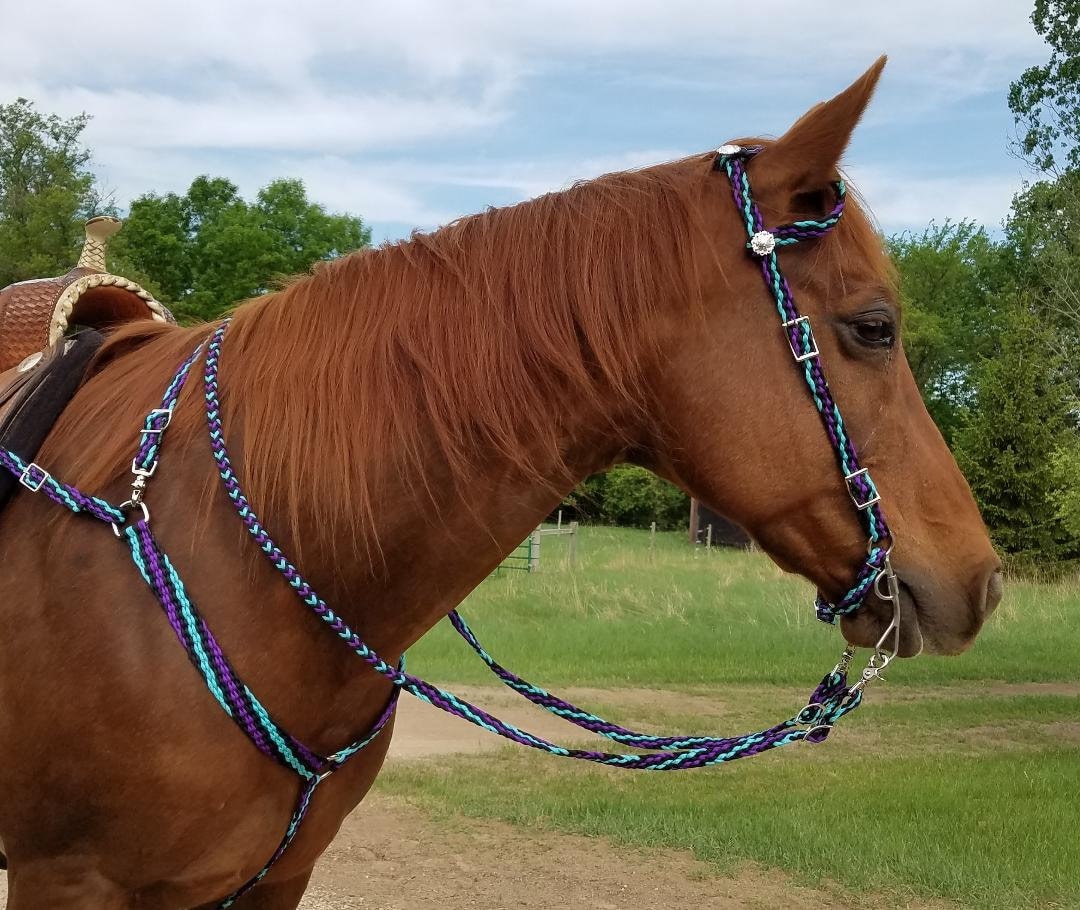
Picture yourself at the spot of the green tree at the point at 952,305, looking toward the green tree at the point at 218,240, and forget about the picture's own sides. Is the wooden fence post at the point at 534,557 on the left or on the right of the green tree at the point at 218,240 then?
left

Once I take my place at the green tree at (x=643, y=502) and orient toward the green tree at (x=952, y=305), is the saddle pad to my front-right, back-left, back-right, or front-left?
back-right

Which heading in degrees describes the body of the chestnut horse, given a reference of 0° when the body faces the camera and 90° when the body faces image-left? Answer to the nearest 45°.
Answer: approximately 270°
